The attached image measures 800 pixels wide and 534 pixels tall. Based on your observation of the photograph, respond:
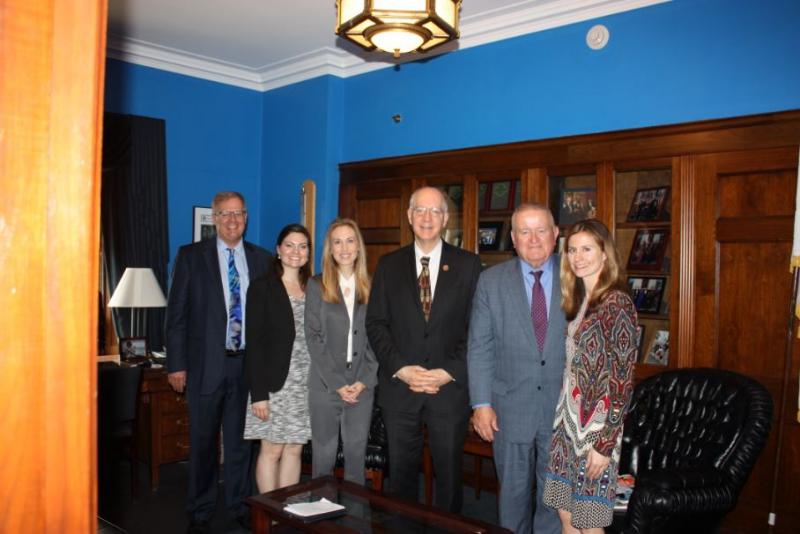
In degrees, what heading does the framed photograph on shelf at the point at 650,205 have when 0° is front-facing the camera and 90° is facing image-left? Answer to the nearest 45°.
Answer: approximately 45°

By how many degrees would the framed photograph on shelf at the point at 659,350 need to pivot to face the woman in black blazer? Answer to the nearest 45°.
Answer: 0° — it already faces them

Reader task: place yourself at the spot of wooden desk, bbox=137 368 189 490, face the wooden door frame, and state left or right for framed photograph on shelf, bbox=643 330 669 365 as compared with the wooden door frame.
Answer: left

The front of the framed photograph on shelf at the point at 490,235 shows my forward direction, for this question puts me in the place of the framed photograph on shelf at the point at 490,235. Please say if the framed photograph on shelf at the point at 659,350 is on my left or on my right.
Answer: on my left
